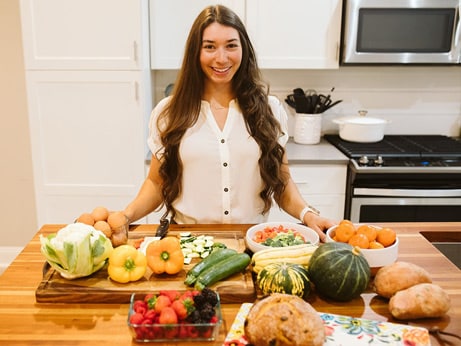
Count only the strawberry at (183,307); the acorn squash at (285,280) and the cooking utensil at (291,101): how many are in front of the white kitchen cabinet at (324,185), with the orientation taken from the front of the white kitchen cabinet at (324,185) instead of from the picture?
2

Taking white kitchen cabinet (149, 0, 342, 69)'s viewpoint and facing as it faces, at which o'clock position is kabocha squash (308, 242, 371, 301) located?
The kabocha squash is roughly at 12 o'clock from the white kitchen cabinet.

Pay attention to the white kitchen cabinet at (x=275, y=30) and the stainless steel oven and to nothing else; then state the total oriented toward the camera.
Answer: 2

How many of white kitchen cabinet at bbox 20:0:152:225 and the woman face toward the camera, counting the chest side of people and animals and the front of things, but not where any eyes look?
2

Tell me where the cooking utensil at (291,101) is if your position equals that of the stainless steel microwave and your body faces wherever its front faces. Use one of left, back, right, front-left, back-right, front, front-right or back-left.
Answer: right

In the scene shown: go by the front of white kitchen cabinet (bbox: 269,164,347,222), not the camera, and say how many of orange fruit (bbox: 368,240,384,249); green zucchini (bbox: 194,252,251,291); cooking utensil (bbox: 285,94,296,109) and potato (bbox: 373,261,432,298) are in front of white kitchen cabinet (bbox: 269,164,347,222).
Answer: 3

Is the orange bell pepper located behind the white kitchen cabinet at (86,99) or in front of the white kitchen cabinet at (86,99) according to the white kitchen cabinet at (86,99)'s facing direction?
in front

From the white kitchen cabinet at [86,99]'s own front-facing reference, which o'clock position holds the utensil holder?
The utensil holder is roughly at 9 o'clock from the white kitchen cabinet.

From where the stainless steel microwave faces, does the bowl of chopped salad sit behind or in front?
in front

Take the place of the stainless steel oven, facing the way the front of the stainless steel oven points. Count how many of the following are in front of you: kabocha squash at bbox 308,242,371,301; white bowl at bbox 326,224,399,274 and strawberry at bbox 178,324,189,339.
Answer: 3

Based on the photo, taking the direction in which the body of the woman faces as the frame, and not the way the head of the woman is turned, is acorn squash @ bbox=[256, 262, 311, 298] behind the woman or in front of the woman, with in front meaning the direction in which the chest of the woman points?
in front

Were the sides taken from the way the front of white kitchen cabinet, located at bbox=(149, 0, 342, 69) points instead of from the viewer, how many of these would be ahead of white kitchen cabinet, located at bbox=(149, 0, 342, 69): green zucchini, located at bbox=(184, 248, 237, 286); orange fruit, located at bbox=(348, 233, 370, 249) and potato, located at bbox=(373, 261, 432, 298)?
3

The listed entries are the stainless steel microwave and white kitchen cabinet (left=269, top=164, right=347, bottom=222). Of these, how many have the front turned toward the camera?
2

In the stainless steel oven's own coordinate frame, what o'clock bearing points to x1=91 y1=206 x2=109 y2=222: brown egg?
The brown egg is roughly at 1 o'clock from the stainless steel oven.
